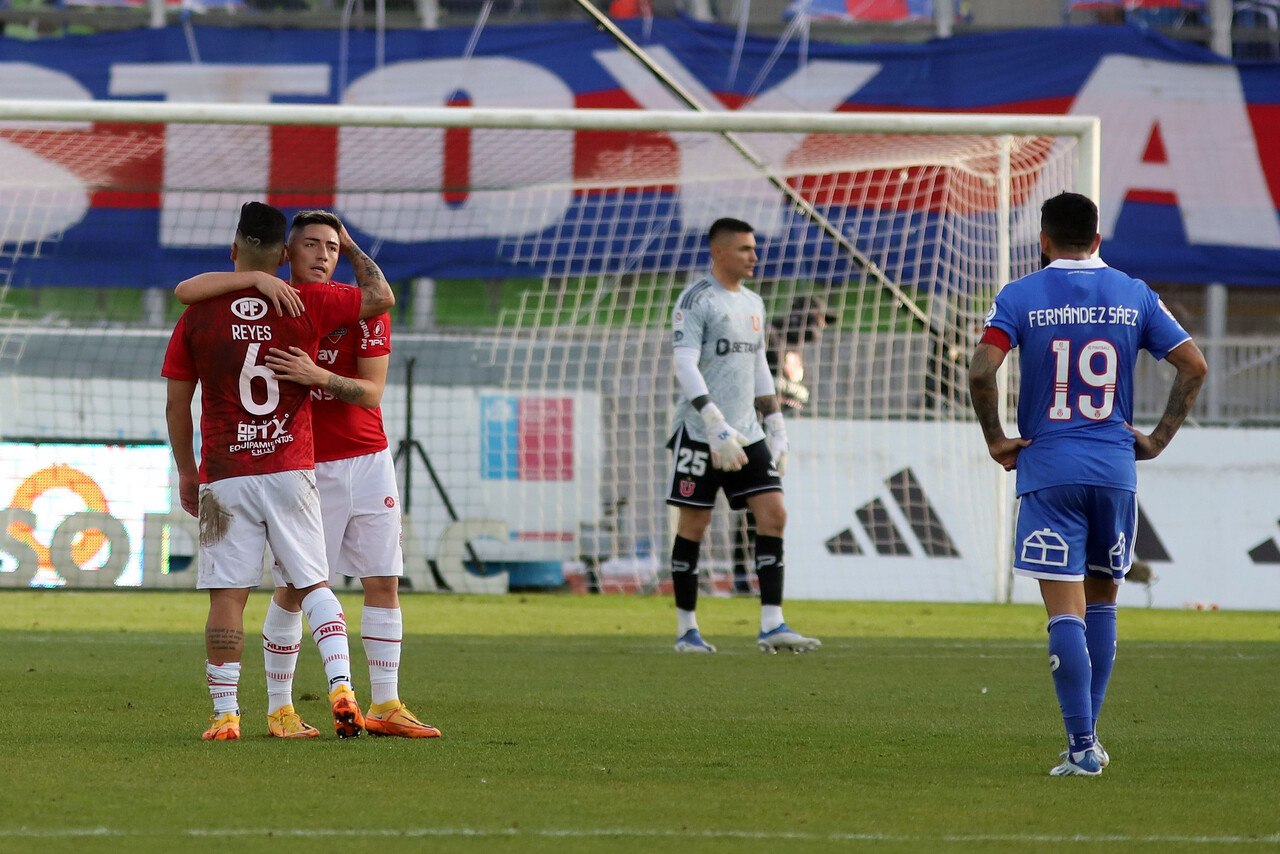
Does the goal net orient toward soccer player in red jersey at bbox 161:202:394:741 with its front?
yes

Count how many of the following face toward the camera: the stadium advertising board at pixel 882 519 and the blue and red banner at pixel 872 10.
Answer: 2

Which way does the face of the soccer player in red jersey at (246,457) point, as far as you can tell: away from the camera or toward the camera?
away from the camera

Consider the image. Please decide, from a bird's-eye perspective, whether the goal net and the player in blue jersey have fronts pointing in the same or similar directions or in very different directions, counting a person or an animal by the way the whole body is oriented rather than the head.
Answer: very different directions

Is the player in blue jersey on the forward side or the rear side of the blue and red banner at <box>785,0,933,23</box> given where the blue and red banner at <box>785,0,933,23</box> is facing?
on the forward side

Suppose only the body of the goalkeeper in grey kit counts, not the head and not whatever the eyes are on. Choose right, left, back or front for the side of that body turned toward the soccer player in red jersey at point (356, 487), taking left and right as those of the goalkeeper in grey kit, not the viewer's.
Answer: right

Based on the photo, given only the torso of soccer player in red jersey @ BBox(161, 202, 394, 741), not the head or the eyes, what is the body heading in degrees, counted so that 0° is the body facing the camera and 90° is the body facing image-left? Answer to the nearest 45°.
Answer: approximately 180°

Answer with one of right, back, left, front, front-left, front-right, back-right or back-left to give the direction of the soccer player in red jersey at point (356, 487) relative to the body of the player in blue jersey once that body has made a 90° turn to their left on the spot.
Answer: front

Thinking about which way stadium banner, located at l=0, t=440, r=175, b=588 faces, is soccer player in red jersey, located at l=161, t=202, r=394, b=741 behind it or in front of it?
in front

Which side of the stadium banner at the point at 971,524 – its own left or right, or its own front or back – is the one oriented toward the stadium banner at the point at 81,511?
right

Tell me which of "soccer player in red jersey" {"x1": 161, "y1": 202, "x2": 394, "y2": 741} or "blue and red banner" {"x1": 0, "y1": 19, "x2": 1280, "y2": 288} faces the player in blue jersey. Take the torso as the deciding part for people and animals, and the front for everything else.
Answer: the blue and red banner

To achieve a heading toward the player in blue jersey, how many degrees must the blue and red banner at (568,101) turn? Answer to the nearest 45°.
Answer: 0° — it already faces them

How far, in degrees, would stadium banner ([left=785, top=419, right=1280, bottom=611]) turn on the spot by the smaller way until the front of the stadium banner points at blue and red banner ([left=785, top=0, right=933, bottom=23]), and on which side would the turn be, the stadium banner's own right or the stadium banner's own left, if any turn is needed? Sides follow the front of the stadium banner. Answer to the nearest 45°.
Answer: approximately 180°
